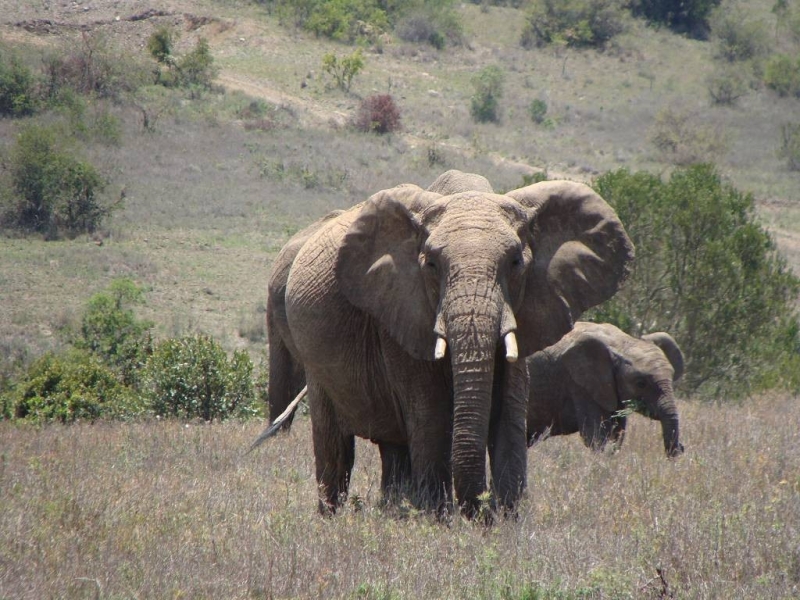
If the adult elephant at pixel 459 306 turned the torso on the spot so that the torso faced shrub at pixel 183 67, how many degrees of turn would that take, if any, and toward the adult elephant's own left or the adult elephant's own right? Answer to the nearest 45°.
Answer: approximately 135° to the adult elephant's own left

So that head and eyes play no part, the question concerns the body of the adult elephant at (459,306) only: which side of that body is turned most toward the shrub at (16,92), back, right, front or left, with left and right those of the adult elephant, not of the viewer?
back

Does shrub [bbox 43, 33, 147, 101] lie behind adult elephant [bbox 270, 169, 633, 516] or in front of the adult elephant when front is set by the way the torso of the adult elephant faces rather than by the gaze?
behind

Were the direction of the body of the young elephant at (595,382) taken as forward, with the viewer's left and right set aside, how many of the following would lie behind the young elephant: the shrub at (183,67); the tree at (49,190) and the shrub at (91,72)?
3

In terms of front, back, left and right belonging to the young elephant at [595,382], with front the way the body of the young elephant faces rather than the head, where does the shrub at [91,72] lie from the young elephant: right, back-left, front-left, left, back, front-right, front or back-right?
back

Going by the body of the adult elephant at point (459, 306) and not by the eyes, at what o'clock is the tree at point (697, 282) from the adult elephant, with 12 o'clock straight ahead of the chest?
The tree is roughly at 8 o'clock from the adult elephant.

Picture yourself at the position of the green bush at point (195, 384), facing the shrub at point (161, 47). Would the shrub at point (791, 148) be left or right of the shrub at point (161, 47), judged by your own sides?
right

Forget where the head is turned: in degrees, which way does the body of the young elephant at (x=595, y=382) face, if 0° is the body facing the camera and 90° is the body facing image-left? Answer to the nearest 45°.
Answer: approximately 315°

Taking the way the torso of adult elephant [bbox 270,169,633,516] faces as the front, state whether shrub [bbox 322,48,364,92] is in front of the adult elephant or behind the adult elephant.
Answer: behind

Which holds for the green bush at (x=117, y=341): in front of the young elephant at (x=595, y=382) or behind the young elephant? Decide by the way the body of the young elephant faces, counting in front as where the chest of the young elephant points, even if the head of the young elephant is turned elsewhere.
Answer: behind

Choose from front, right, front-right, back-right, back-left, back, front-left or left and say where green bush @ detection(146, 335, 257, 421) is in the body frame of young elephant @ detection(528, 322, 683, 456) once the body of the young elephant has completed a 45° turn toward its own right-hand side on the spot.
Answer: right

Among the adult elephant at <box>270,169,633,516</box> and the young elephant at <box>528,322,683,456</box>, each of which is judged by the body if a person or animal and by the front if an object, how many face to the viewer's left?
0

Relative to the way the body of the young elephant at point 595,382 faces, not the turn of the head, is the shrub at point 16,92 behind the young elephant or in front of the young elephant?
behind
